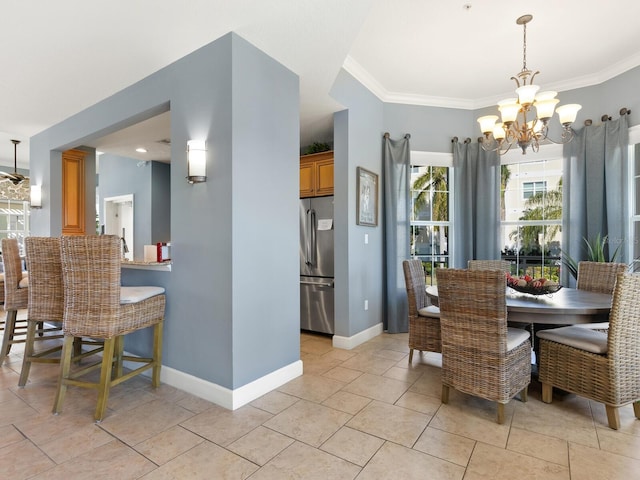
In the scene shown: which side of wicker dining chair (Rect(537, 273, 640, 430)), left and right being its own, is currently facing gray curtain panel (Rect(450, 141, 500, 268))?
front

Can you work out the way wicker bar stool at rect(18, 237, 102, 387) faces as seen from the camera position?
facing away from the viewer and to the right of the viewer

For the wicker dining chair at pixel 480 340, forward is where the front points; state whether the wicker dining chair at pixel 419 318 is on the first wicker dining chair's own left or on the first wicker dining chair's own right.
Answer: on the first wicker dining chair's own left

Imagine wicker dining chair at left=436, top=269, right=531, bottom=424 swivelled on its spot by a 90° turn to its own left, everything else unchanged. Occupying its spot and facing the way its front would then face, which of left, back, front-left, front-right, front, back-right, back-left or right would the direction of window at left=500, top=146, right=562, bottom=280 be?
front-right

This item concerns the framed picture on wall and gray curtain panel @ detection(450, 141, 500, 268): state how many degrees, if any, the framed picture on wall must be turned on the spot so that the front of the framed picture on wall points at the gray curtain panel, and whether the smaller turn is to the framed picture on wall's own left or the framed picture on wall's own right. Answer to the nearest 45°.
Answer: approximately 90° to the framed picture on wall's own left

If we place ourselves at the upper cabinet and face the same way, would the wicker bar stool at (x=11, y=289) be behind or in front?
in front

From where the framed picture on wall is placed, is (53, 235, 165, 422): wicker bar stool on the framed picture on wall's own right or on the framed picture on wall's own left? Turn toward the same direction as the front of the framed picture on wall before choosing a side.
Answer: on the framed picture on wall's own right

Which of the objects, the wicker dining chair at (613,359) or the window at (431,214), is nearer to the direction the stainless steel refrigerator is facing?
the wicker dining chair

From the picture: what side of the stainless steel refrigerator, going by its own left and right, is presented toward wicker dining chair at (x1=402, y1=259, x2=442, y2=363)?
left

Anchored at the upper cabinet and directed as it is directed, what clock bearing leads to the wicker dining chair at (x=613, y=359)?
The wicker dining chair is roughly at 9 o'clock from the upper cabinet.

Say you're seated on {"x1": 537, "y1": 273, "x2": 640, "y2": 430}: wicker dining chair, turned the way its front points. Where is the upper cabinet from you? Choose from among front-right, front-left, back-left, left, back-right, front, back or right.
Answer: front-left

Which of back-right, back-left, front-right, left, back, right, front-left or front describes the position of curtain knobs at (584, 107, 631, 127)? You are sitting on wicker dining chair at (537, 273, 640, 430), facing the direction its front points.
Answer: front-right

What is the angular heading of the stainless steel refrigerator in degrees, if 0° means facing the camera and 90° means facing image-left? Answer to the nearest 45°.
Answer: approximately 45°

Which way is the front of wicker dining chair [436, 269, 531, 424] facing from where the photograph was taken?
facing away from the viewer and to the right of the viewer

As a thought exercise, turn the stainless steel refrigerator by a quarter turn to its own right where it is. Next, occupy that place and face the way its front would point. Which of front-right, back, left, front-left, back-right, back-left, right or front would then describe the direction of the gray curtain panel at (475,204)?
back-right
